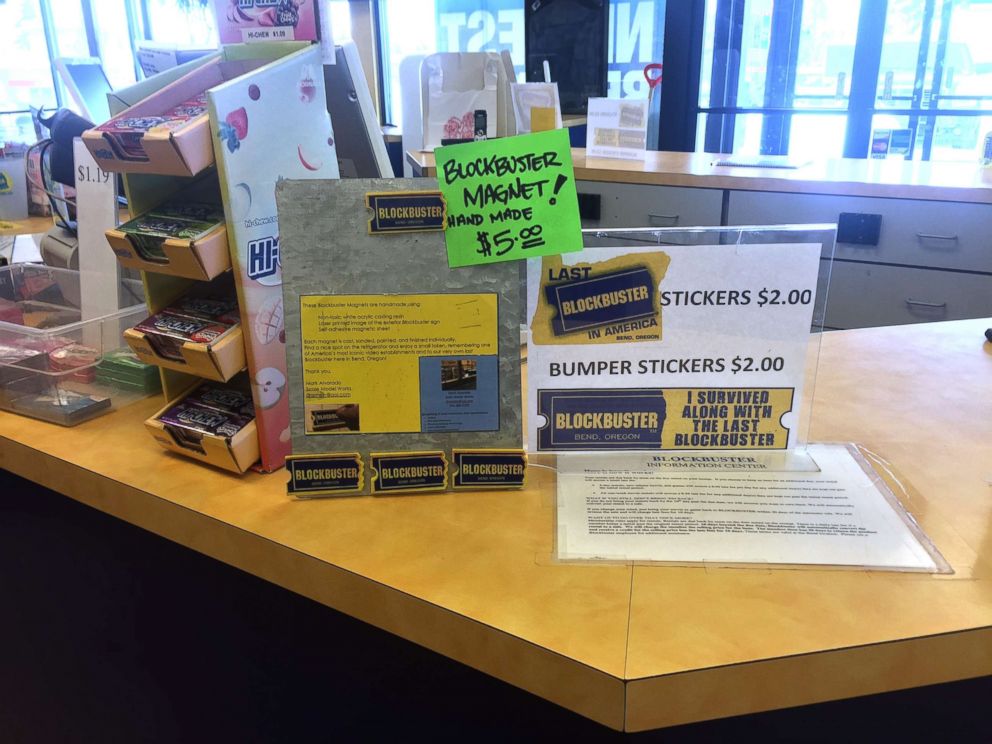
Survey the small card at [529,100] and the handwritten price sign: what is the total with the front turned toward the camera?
2

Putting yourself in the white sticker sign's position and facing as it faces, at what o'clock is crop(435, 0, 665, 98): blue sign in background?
The blue sign in background is roughly at 6 o'clock from the white sticker sign.

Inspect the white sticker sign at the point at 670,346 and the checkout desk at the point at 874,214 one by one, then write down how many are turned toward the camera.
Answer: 2

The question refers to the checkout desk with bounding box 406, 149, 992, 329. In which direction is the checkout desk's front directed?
toward the camera

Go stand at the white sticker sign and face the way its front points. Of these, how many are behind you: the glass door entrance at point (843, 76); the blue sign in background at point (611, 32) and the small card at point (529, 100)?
3

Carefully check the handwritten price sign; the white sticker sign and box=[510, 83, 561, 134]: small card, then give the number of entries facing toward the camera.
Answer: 3

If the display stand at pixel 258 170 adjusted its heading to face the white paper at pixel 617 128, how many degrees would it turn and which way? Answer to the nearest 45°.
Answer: approximately 180°

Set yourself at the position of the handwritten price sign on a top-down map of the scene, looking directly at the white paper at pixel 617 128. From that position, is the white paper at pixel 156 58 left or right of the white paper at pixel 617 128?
left

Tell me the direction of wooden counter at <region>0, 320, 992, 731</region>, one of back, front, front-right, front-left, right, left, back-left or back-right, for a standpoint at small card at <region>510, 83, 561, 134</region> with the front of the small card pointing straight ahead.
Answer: front

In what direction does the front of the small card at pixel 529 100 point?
toward the camera
